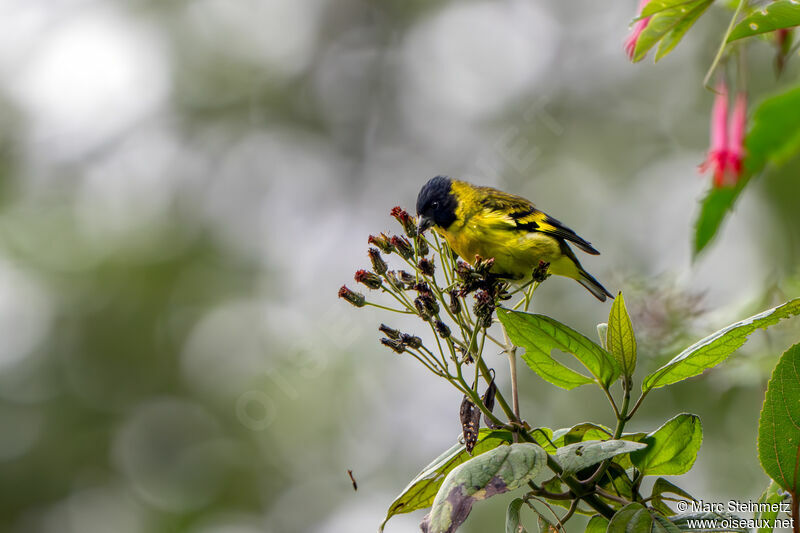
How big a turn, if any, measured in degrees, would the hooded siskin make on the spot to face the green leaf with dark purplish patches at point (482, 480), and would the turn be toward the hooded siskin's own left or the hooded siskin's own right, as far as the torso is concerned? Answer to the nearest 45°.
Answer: approximately 90° to the hooded siskin's own left

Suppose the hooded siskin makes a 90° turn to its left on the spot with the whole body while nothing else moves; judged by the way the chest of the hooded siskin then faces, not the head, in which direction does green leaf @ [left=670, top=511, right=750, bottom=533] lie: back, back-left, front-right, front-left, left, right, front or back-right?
left

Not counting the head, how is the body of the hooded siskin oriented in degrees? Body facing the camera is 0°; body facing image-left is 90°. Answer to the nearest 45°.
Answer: approximately 90°
